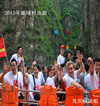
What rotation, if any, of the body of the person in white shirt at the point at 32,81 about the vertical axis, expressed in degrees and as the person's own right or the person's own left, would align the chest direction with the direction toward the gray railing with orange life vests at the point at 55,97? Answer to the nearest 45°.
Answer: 0° — they already face it

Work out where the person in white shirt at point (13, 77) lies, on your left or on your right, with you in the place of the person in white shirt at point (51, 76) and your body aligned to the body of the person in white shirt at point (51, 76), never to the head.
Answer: on your right

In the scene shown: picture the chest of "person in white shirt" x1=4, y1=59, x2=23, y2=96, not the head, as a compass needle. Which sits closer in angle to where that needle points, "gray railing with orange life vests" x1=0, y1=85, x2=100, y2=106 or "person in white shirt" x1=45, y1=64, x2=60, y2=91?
the gray railing with orange life vests

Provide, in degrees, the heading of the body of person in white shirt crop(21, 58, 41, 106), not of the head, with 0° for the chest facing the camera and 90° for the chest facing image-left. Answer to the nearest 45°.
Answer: approximately 315°

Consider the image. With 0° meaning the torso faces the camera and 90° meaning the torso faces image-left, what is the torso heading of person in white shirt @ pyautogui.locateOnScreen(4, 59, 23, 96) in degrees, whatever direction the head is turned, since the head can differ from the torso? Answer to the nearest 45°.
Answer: approximately 0°

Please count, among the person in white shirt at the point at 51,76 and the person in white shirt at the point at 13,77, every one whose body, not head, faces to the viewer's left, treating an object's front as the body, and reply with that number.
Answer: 0

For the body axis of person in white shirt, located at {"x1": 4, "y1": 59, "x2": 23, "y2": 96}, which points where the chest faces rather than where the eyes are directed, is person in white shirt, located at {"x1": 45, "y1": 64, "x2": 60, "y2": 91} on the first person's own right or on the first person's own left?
on the first person's own left

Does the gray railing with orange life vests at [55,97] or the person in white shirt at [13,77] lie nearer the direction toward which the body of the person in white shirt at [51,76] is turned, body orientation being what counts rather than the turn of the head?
the gray railing with orange life vests
